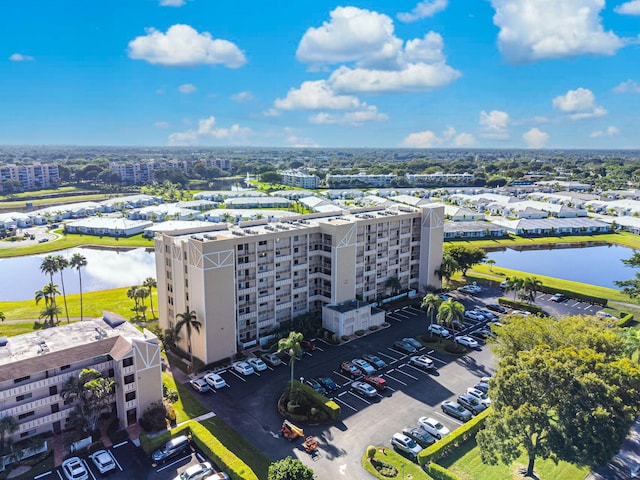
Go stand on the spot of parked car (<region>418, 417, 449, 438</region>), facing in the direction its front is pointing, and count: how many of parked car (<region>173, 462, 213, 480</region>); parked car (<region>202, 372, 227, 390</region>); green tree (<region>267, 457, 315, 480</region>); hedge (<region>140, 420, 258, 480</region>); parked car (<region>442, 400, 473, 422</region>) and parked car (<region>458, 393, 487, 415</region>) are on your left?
2

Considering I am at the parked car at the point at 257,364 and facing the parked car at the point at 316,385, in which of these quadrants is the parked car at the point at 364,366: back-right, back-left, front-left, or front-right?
front-left

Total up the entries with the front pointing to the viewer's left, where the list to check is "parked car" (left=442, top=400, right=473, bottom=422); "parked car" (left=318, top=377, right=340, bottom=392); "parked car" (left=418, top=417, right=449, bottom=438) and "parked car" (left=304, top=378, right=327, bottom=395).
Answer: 0

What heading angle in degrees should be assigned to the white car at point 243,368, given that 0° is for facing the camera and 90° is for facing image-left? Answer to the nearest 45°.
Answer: approximately 135°

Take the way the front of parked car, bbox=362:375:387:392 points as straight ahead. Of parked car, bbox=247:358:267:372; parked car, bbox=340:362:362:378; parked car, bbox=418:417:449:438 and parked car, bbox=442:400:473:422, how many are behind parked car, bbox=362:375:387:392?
2

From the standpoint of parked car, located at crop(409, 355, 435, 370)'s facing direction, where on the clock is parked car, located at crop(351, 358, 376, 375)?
parked car, located at crop(351, 358, 376, 375) is roughly at 10 o'clock from parked car, located at crop(409, 355, 435, 370).

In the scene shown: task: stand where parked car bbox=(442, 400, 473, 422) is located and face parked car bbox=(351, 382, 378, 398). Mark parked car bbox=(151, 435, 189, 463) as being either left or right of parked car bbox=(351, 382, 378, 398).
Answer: left

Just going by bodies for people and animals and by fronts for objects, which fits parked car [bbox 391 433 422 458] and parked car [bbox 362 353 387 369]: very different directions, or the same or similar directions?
same or similar directions

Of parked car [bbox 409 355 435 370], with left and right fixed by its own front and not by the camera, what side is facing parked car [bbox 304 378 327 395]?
left
